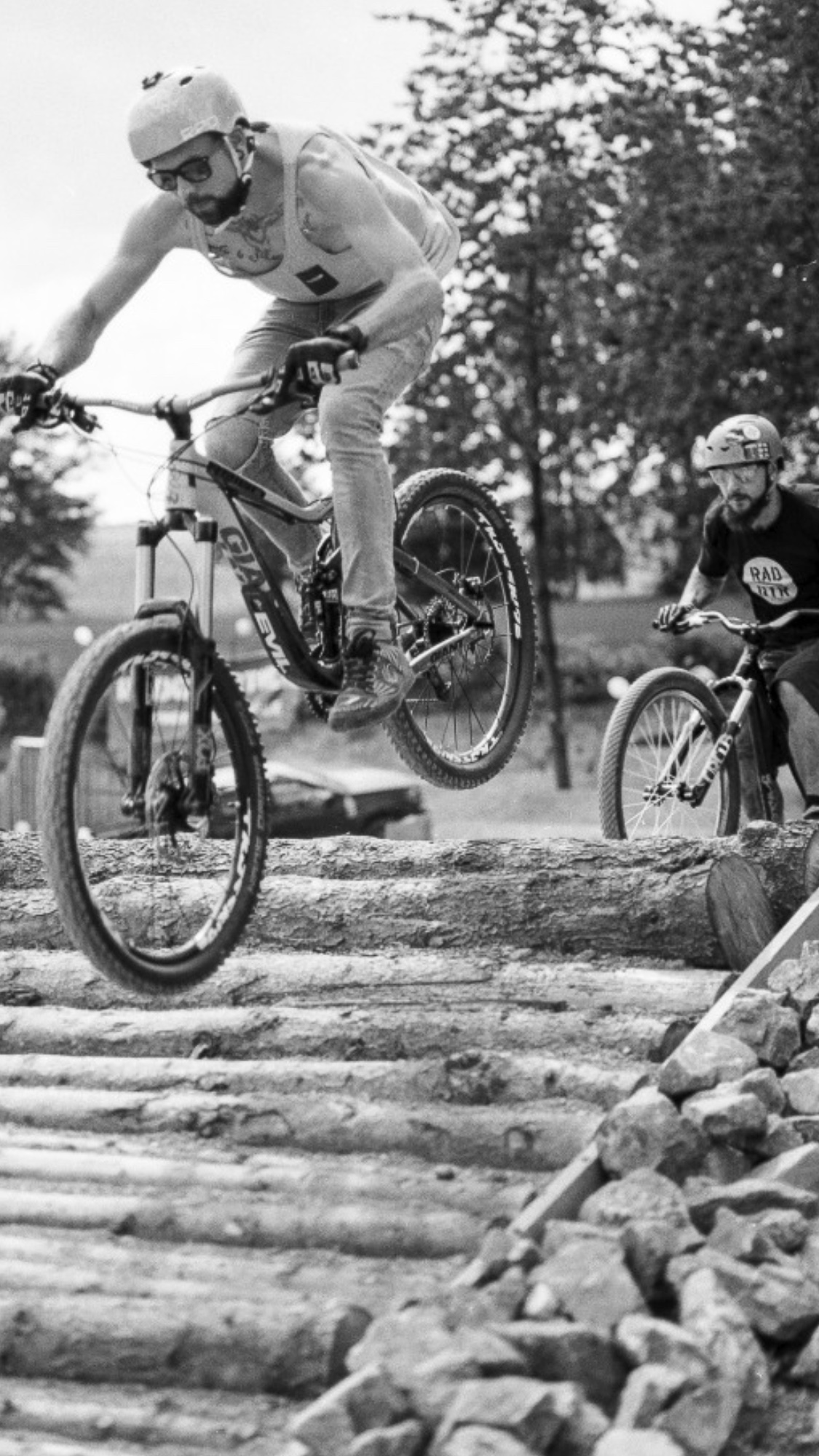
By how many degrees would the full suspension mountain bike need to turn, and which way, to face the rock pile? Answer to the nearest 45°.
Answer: approximately 90° to its left

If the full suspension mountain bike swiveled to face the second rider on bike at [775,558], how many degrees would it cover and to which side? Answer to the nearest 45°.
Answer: approximately 180°

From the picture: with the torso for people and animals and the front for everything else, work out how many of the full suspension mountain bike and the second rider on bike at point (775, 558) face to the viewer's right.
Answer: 0

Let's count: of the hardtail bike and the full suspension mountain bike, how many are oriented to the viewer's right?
0

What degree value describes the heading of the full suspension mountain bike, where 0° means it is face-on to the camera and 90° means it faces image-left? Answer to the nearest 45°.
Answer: approximately 45°

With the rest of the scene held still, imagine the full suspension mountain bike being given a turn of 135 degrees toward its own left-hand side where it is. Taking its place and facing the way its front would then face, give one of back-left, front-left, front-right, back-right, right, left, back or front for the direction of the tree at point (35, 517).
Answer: left

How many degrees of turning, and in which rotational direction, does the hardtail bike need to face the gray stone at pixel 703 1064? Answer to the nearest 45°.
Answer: approximately 45° to its left

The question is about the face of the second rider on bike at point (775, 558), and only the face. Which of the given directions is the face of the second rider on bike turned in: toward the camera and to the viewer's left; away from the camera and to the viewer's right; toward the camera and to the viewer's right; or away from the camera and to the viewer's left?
toward the camera and to the viewer's left
